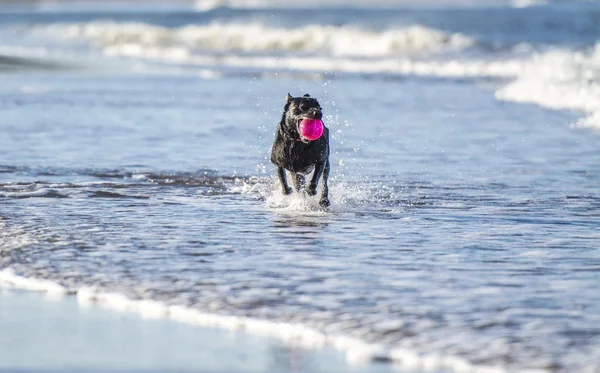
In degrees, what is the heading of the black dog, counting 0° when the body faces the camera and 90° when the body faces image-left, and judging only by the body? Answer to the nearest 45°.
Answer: approximately 0°
